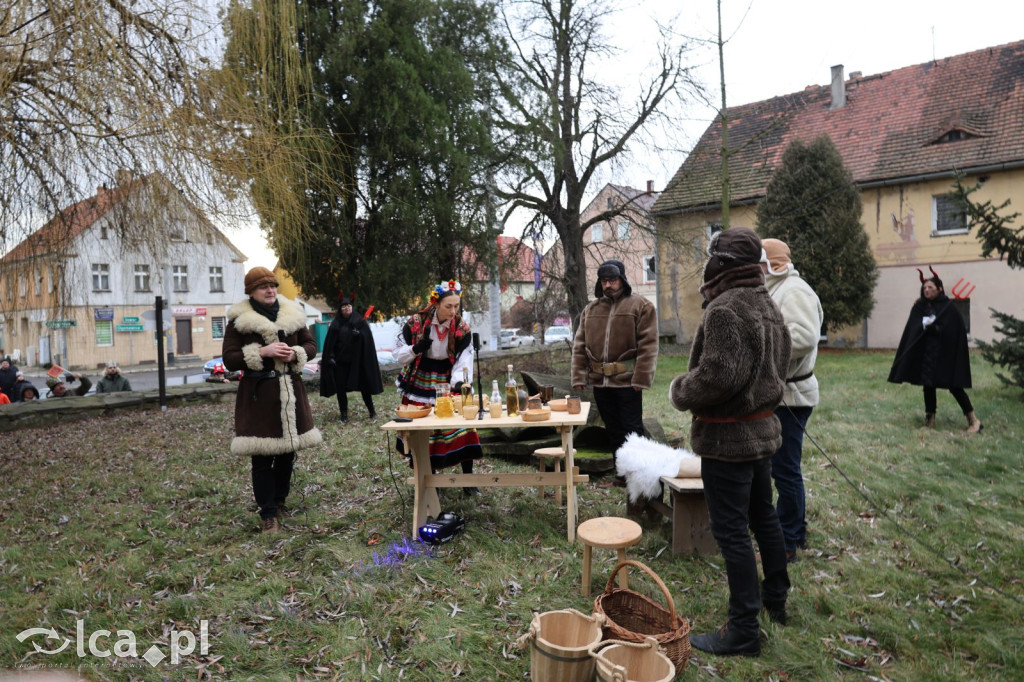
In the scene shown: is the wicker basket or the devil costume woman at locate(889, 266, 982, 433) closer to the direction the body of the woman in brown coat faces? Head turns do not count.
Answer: the wicker basket

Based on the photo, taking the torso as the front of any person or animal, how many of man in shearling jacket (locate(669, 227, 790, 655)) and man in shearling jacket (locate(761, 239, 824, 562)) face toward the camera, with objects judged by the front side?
0

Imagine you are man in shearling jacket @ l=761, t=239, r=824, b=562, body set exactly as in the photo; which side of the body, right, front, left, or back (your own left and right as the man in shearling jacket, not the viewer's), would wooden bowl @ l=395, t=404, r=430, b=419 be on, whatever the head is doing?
front

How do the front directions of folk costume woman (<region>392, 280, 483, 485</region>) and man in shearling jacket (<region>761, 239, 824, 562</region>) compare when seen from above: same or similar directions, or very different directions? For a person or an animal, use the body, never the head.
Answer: very different directions
